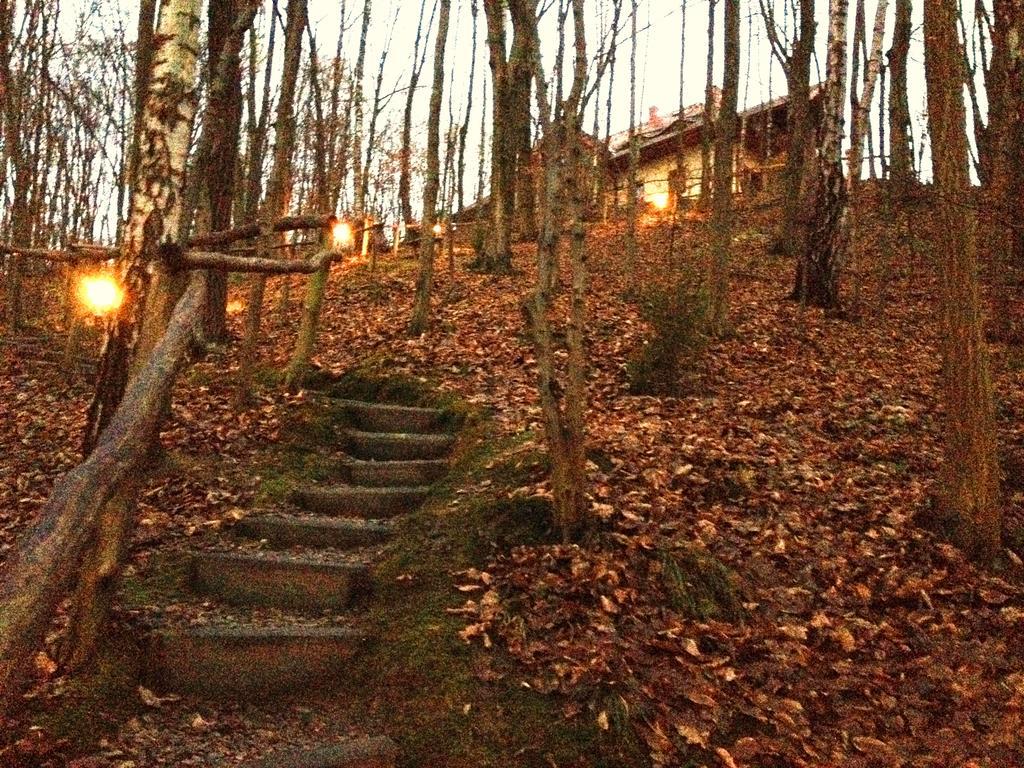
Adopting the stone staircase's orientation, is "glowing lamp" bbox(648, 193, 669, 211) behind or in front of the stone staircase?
behind

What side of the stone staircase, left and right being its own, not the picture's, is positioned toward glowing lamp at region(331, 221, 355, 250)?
back

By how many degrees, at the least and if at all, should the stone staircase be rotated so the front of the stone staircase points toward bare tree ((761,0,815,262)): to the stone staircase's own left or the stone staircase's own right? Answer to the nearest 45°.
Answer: approximately 135° to the stone staircase's own left

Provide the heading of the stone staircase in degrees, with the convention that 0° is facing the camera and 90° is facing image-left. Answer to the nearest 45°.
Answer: approximately 0°

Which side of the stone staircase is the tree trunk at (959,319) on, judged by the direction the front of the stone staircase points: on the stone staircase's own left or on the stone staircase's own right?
on the stone staircase's own left
